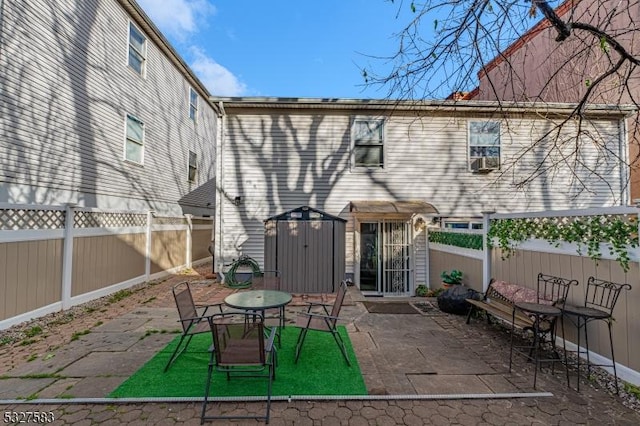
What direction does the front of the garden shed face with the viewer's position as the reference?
facing the viewer

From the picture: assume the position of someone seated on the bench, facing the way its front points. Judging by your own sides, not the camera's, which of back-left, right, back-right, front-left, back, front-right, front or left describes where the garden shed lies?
front-right

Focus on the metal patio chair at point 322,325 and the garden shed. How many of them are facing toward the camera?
1

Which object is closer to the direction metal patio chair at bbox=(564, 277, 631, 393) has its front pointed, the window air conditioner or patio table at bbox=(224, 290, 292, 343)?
the patio table

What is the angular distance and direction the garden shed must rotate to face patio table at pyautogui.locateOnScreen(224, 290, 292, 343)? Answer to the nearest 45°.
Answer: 0° — it already faces it

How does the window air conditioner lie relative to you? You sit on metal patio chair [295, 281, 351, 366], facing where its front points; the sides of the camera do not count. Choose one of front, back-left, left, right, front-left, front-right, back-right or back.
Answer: back-right

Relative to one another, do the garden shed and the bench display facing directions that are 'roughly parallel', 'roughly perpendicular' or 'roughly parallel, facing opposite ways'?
roughly perpendicular

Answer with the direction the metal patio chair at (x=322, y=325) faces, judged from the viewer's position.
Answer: facing to the left of the viewer

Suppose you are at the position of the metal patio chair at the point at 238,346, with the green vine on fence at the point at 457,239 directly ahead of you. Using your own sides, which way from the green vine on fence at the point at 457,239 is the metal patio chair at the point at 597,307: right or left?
right

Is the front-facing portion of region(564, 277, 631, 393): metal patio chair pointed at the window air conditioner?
no

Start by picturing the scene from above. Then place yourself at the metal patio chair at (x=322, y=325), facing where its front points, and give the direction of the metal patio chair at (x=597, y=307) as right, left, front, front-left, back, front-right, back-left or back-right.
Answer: back

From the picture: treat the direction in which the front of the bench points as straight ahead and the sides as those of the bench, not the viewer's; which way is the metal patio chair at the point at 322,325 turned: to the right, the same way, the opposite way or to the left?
the same way

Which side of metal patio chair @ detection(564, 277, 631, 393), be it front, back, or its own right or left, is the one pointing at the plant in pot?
right

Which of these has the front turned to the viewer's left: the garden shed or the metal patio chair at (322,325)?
the metal patio chair

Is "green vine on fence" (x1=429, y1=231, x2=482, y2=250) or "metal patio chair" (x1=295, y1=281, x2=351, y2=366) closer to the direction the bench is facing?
the metal patio chair

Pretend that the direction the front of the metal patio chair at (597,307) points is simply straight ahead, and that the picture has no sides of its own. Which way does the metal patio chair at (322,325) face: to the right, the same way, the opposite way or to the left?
the same way

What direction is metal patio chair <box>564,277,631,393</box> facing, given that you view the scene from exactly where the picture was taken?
facing the viewer and to the left of the viewer
